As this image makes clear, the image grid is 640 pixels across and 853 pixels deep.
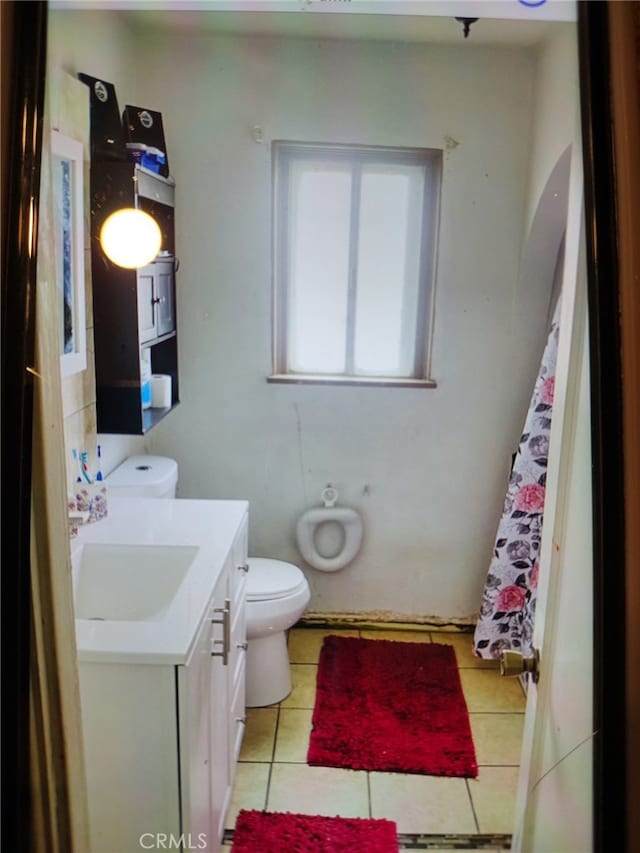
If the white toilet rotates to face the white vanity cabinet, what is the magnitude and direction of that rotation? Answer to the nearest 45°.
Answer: approximately 90° to its right

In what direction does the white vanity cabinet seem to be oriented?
to the viewer's right

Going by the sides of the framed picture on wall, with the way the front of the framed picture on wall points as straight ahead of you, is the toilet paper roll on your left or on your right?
on your left

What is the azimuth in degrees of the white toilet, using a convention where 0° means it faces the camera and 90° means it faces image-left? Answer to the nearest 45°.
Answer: approximately 270°

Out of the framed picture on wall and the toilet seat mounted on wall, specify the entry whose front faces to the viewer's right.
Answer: the framed picture on wall

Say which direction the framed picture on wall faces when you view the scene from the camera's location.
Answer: facing to the right of the viewer

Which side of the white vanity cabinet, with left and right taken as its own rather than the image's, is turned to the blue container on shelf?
left
